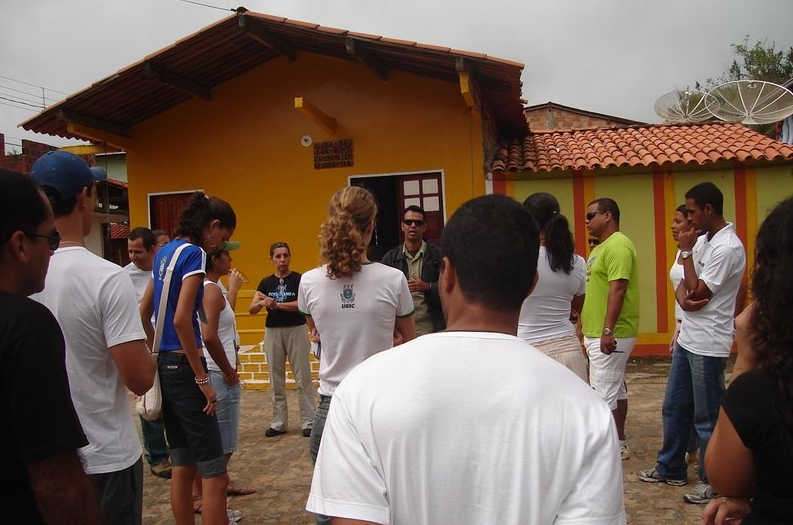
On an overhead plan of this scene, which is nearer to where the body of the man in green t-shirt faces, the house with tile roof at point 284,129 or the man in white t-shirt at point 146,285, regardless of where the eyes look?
the man in white t-shirt

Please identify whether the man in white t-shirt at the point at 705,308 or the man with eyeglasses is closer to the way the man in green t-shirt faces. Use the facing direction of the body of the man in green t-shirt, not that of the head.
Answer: the man with eyeglasses

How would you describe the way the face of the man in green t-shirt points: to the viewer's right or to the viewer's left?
to the viewer's left

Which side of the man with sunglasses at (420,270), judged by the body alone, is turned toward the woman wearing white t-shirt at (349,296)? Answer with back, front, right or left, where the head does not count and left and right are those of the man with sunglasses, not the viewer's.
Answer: front

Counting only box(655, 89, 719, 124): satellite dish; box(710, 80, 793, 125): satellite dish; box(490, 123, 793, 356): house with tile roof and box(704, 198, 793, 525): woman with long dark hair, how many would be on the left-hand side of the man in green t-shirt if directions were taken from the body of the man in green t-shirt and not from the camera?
1

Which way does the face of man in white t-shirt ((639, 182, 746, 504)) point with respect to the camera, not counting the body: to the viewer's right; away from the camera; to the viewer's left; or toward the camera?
to the viewer's left

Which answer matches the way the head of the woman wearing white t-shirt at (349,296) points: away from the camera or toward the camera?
away from the camera

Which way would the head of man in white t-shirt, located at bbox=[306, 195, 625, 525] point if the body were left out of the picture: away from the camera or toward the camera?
away from the camera

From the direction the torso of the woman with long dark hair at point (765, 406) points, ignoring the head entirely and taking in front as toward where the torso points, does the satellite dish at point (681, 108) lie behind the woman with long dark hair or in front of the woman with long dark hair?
in front

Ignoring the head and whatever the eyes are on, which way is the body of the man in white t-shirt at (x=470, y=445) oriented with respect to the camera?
away from the camera

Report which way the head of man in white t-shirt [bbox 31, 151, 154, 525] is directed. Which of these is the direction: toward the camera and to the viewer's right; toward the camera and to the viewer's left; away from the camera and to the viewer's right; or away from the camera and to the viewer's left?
away from the camera and to the viewer's right

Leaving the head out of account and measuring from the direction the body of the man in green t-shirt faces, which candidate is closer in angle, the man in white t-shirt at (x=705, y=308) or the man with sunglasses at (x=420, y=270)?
the man with sunglasses

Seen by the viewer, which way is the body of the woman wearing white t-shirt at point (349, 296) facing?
away from the camera
